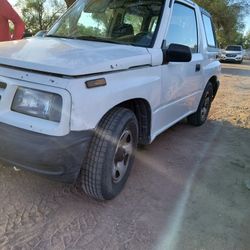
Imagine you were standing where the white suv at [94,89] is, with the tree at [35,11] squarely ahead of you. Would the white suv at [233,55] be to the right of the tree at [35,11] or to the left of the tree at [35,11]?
right

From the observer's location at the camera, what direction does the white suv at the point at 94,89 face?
facing the viewer and to the left of the viewer

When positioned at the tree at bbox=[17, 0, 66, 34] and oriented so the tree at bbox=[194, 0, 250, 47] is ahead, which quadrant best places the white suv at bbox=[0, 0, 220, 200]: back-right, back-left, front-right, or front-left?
front-right

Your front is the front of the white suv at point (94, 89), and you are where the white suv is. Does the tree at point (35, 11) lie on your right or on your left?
on your right

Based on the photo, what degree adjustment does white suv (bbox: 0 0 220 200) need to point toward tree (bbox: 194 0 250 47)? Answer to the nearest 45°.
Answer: approximately 135° to its right

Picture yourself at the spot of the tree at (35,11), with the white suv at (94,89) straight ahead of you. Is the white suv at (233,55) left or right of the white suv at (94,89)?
left

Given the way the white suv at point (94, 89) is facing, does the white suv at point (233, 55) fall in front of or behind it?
behind
